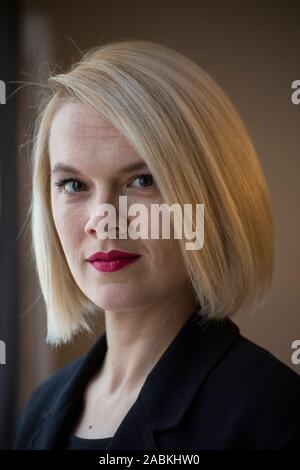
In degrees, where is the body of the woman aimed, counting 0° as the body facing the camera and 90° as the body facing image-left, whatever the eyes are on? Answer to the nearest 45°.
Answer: approximately 45°
